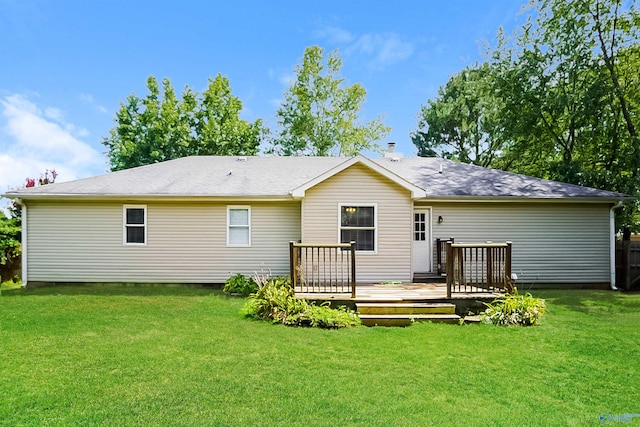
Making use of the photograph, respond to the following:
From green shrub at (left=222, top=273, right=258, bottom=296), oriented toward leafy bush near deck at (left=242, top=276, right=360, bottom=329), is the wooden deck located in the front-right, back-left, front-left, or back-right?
front-left

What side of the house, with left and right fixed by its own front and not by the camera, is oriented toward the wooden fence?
right

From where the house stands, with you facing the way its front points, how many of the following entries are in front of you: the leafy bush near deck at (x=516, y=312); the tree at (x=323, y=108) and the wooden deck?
1

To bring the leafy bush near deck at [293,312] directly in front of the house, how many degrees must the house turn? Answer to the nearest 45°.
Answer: approximately 180°

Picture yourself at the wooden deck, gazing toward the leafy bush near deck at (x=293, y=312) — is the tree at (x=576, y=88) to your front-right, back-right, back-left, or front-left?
back-right

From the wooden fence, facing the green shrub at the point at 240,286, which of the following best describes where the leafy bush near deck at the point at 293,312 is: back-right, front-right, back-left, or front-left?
front-left

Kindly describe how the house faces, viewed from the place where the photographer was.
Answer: facing away from the viewer

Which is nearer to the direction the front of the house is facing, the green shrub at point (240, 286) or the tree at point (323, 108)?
the tree

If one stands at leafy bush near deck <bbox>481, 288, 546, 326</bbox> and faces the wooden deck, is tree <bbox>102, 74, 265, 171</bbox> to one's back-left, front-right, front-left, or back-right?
front-right

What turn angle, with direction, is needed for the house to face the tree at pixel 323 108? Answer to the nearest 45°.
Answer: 0° — it already faces it

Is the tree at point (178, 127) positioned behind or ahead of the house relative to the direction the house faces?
behind
